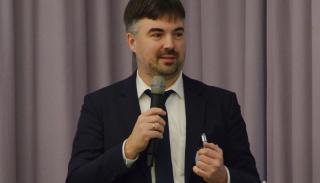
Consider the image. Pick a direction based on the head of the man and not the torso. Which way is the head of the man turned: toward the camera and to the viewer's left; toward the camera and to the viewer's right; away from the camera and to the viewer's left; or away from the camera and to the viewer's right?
toward the camera and to the viewer's right

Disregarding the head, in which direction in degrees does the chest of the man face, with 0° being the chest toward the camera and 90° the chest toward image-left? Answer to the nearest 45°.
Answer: approximately 0°
